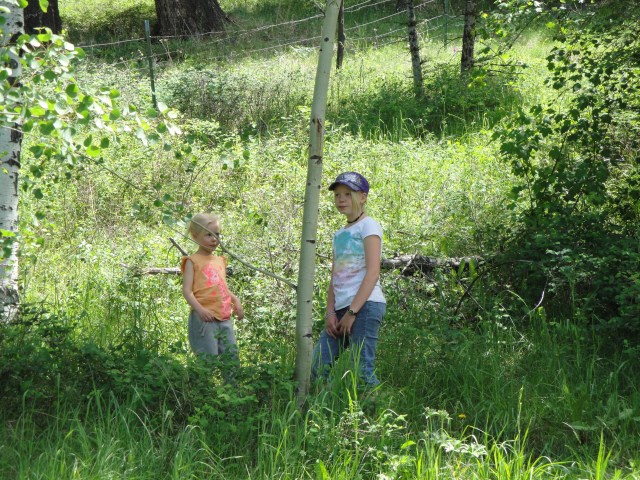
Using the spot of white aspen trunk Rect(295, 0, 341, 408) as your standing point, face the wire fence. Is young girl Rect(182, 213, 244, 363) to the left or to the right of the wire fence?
left

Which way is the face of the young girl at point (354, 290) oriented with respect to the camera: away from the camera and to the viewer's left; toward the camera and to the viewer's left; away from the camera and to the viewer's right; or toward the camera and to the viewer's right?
toward the camera and to the viewer's left

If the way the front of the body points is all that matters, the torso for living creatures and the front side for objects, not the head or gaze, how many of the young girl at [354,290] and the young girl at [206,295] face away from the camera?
0

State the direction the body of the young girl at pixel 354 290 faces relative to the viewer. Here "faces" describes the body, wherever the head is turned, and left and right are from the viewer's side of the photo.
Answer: facing the viewer and to the left of the viewer

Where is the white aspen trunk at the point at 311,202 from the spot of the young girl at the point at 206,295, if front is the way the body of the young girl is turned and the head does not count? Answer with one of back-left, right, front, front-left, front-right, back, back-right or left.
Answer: front

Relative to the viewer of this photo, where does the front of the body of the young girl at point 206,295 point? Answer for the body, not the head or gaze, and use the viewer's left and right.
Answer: facing the viewer and to the right of the viewer

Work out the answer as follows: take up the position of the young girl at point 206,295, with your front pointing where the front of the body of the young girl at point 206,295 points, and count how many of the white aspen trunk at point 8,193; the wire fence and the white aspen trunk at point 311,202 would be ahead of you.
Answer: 1
